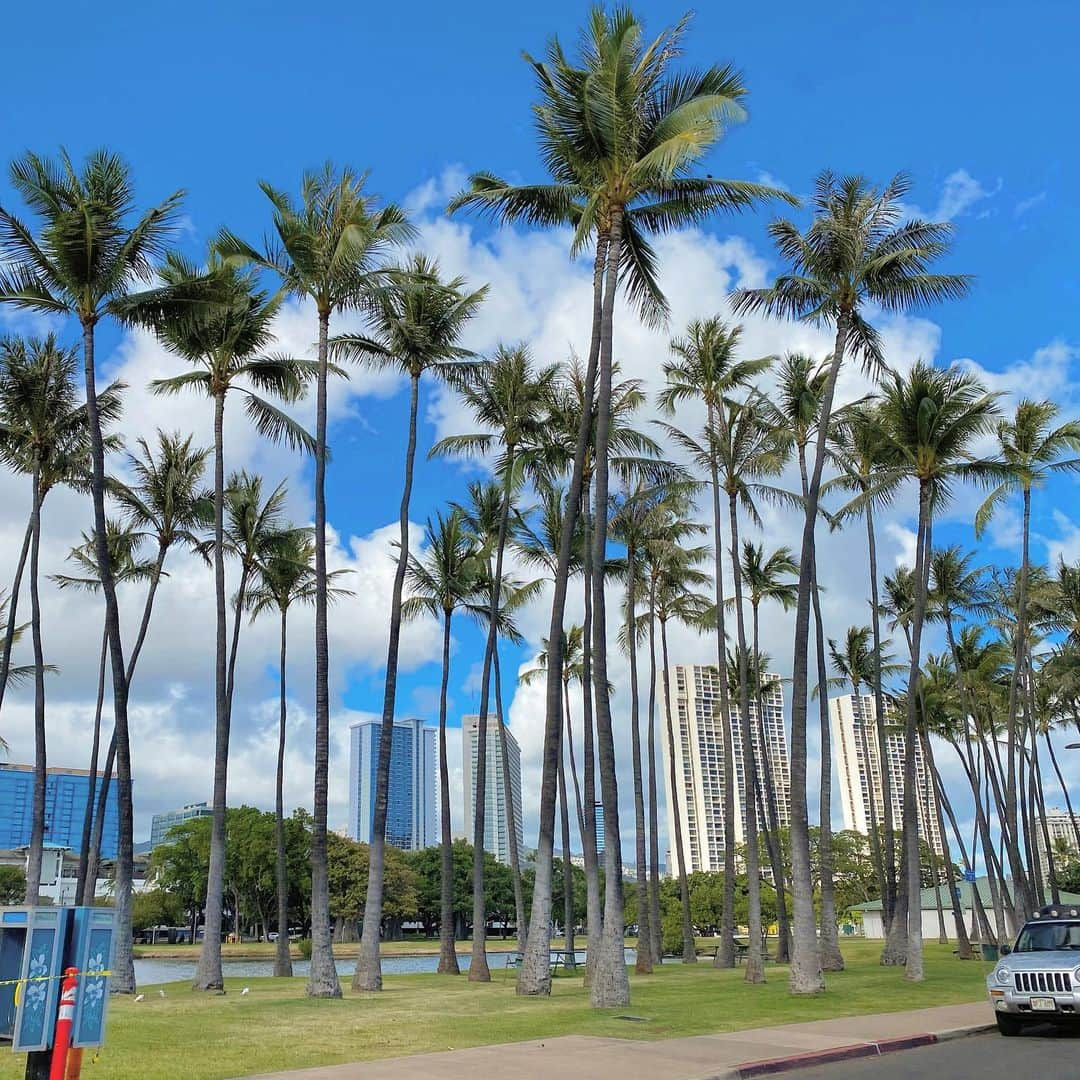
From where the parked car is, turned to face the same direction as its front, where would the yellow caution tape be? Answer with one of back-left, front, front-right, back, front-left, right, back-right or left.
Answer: front-right

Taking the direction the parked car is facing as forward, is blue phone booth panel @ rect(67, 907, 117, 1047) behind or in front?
in front

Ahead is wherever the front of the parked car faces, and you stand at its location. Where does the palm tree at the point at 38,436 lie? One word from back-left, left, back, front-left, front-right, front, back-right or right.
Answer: right

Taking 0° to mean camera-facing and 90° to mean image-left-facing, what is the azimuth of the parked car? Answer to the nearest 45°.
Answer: approximately 0°

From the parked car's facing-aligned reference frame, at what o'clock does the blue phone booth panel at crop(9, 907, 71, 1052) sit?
The blue phone booth panel is roughly at 1 o'clock from the parked car.
